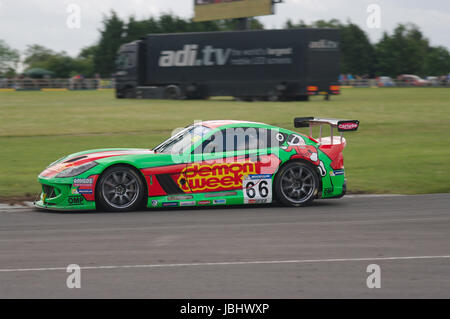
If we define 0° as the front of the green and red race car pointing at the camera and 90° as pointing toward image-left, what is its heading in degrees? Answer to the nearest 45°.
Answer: approximately 90°

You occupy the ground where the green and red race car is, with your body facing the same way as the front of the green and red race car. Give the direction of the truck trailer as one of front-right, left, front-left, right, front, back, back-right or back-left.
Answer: right

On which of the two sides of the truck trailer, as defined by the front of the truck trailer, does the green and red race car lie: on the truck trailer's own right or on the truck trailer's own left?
on the truck trailer's own left

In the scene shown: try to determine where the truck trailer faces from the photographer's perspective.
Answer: facing away from the viewer and to the left of the viewer

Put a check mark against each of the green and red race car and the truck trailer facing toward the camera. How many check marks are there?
0
